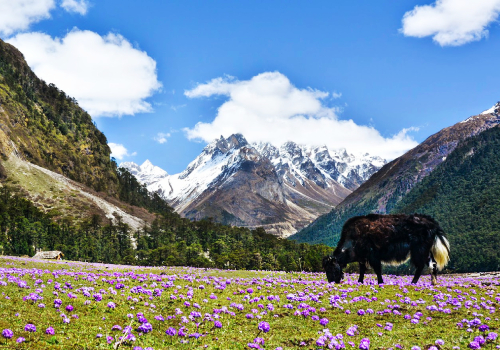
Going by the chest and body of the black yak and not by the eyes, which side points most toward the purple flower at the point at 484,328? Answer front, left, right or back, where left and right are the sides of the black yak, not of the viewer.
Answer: left

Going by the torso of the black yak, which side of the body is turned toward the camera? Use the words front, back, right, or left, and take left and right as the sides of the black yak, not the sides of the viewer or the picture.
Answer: left
